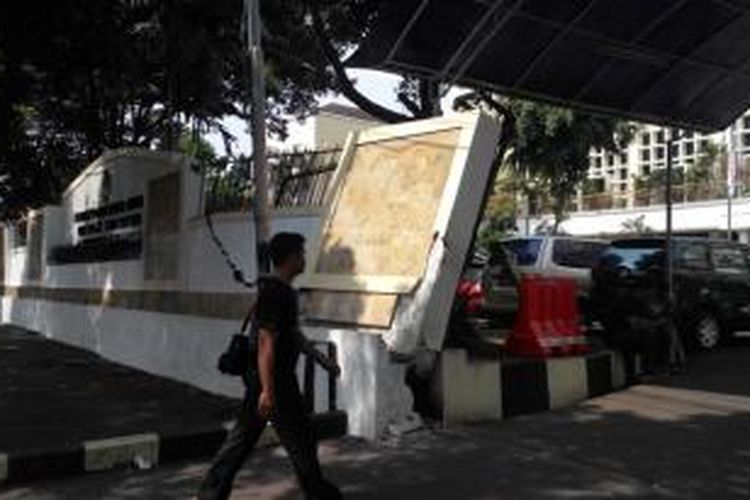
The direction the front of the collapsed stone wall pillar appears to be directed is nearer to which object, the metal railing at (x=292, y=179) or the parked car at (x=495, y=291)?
the metal railing

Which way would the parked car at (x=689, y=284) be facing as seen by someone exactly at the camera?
facing away from the viewer and to the right of the viewer

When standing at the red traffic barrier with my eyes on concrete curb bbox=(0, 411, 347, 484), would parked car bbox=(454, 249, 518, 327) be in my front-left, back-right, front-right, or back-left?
back-right

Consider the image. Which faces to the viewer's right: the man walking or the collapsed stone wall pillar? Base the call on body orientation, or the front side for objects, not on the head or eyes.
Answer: the man walking

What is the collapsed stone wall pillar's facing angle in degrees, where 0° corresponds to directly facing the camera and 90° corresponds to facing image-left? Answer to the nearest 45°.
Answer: approximately 45°

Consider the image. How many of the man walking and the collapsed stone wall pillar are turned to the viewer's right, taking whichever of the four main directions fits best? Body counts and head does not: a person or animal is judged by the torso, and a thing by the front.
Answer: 1

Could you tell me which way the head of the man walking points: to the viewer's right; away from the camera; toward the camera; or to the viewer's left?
to the viewer's right

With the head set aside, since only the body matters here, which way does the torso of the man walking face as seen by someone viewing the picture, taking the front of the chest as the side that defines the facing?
to the viewer's right
